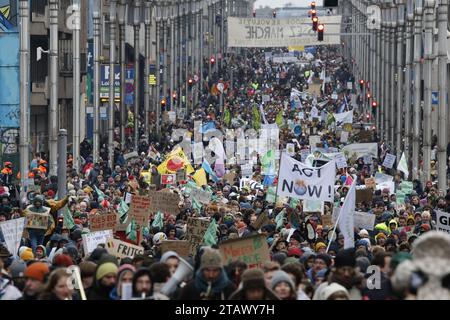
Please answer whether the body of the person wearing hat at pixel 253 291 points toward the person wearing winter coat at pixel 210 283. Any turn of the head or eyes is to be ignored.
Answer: no

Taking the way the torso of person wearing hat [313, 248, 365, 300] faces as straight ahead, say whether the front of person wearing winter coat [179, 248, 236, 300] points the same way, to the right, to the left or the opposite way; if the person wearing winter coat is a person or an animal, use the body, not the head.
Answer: the same way

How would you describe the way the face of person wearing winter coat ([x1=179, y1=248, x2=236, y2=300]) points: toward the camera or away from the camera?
toward the camera

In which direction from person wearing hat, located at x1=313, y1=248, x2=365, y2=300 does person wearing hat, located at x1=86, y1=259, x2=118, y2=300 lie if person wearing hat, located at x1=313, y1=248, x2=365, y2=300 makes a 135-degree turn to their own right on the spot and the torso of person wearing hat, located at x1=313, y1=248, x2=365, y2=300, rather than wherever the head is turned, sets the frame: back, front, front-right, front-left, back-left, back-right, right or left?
front-left

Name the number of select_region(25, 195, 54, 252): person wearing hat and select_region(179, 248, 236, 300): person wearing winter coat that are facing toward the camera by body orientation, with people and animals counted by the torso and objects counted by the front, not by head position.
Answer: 2

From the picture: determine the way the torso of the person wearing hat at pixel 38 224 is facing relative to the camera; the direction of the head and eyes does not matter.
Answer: toward the camera

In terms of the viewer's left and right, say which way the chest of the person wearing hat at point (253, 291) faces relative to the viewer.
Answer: facing the viewer

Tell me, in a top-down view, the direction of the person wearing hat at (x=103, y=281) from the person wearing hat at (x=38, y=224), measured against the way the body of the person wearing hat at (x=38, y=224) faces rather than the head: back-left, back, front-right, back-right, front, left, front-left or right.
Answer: front

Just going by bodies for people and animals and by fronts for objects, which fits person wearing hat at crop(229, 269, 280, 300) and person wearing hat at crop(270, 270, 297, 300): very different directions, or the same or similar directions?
same or similar directions

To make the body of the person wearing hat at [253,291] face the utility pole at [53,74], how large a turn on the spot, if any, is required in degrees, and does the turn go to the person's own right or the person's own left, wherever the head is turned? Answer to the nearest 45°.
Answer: approximately 180°

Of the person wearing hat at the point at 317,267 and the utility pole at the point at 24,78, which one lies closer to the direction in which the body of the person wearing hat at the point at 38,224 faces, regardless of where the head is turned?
the person wearing hat

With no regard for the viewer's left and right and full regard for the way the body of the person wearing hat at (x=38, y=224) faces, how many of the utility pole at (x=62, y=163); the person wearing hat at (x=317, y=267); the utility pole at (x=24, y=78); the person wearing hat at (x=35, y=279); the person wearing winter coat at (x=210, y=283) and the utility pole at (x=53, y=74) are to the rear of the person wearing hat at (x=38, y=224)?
3

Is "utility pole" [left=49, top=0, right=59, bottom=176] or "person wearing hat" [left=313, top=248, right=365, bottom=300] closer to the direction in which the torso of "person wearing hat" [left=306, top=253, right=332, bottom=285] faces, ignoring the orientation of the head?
the person wearing hat

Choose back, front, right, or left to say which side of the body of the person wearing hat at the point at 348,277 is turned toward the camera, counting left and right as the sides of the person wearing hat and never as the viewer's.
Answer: front

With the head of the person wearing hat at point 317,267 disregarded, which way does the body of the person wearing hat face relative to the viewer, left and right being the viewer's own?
facing the viewer and to the left of the viewer

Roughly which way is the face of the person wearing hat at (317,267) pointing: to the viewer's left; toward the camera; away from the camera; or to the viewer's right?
toward the camera
